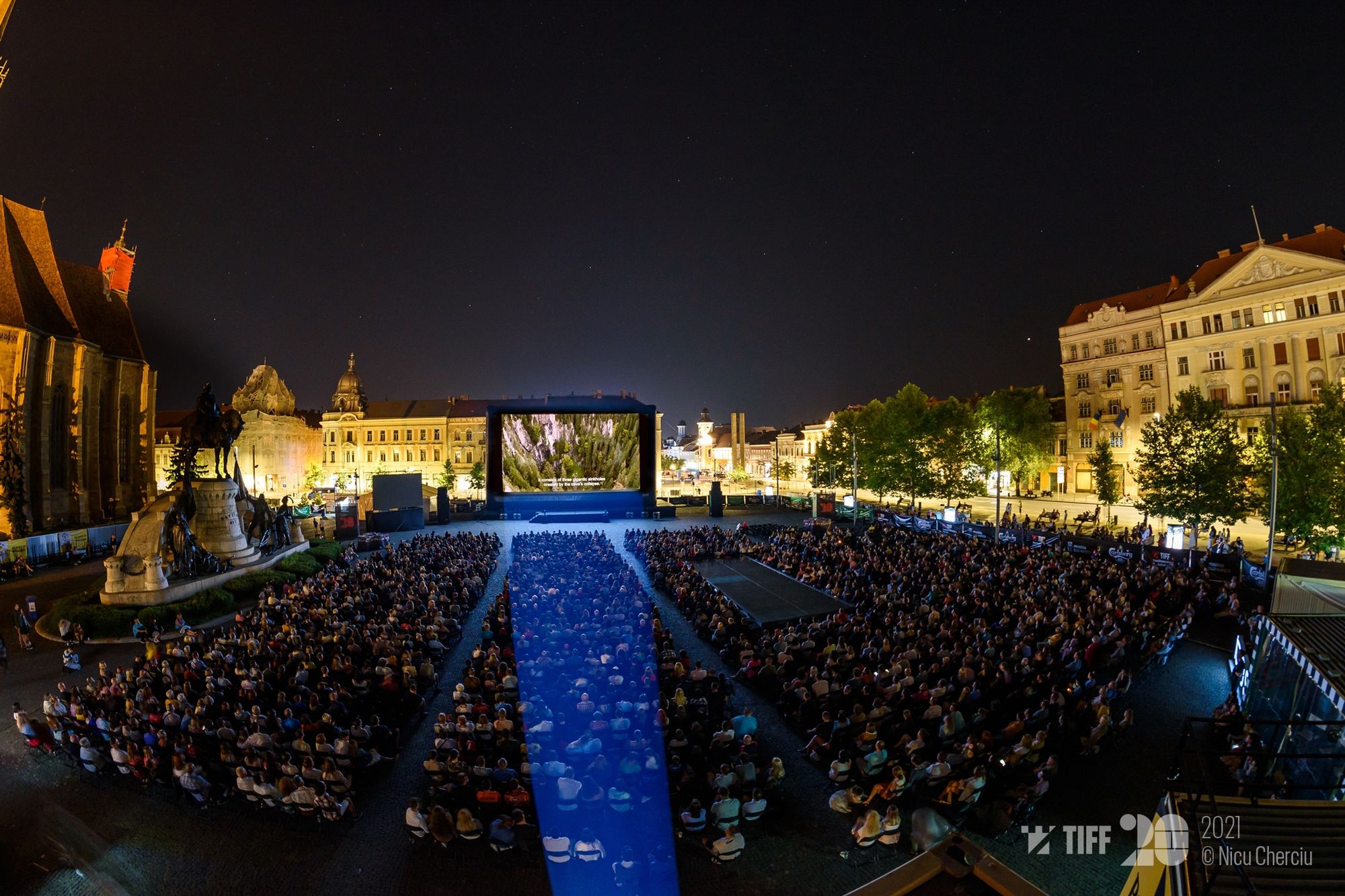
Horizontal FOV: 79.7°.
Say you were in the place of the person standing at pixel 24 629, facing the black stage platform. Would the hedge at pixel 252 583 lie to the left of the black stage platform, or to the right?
left

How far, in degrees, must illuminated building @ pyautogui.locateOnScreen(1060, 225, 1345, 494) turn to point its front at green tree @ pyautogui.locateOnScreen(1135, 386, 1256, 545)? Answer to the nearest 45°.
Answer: approximately 45° to its left

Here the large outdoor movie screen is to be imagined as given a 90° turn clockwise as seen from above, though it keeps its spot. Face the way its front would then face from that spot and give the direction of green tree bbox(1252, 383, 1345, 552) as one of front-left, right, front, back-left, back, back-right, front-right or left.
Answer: back-left

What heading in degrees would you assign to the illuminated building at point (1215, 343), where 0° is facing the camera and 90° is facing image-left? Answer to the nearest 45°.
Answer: approximately 45°

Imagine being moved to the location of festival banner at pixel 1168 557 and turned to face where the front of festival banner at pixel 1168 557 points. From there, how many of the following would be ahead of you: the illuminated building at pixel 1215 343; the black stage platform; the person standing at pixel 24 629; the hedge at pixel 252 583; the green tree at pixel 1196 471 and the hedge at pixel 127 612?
4

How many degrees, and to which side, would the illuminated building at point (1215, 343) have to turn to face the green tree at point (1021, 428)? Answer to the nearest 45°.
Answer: approximately 45° to its right

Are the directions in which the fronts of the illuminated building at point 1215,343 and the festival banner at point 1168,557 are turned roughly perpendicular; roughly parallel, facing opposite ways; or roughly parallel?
roughly parallel

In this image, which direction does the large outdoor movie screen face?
toward the camera

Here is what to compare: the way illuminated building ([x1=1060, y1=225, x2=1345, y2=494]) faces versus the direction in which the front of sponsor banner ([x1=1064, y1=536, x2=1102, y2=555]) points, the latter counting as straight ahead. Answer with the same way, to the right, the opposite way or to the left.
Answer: the same way

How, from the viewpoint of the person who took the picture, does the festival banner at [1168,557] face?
facing the viewer and to the left of the viewer
